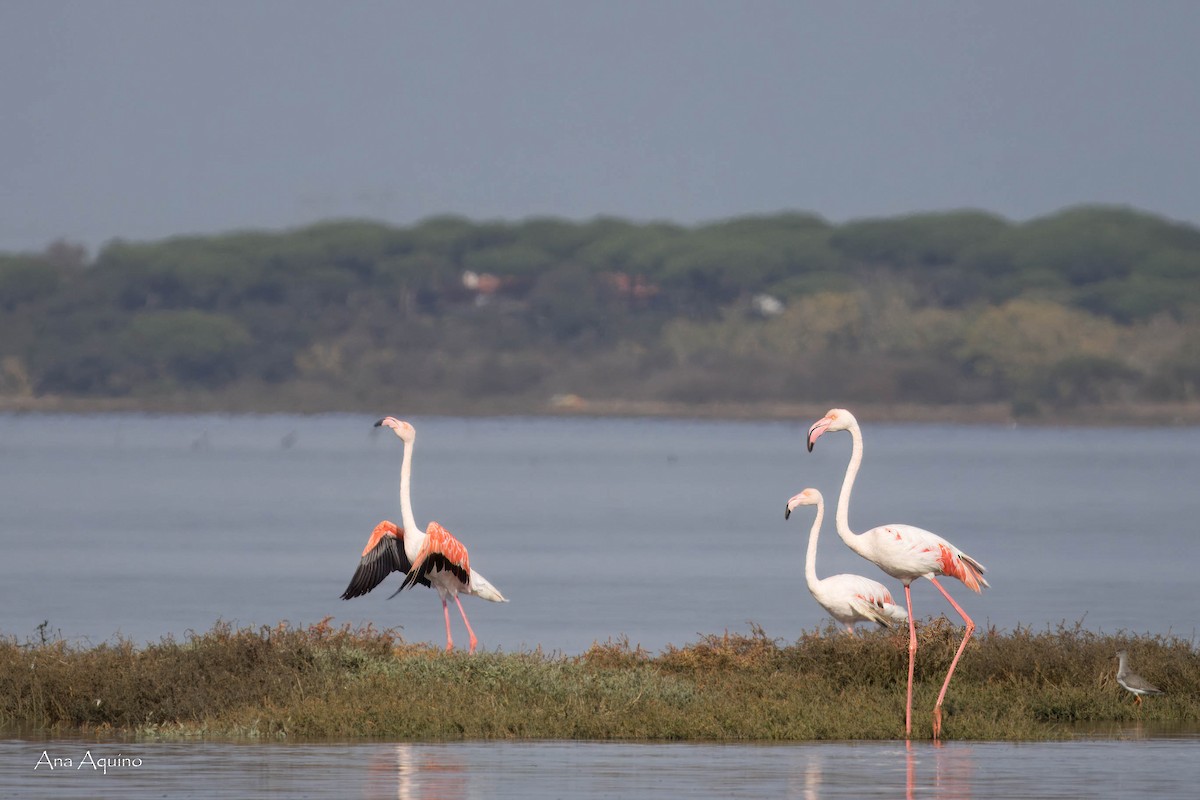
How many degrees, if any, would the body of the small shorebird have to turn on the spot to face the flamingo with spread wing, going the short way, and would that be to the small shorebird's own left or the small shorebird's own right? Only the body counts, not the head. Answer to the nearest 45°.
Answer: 0° — it already faces it

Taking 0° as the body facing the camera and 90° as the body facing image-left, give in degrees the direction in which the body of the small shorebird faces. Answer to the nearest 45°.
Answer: approximately 90°

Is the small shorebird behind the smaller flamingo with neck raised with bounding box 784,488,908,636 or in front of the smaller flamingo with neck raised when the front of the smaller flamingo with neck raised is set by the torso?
behind

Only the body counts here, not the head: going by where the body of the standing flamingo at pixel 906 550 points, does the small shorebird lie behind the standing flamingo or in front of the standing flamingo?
behind

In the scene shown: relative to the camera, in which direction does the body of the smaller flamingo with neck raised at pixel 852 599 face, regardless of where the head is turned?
to the viewer's left

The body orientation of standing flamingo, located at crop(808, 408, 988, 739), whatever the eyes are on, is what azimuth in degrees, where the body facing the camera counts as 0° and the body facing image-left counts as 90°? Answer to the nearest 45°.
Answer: approximately 90°
